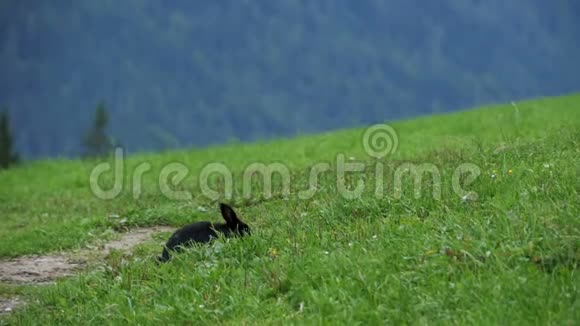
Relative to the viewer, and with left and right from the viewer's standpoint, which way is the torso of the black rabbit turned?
facing to the right of the viewer
